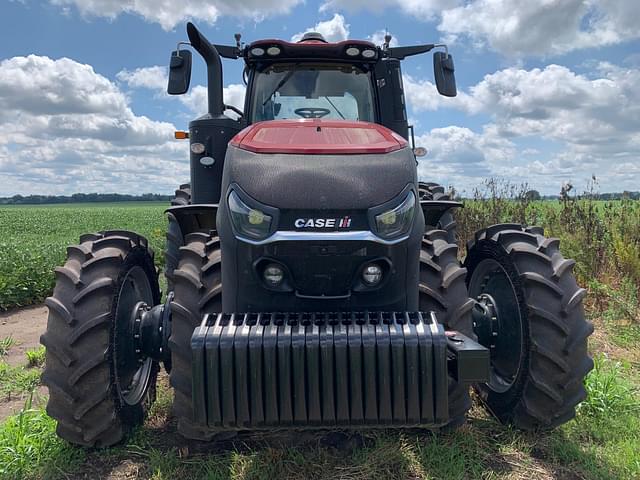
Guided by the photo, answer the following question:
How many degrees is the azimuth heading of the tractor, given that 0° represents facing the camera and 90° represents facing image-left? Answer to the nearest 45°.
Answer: approximately 0°
